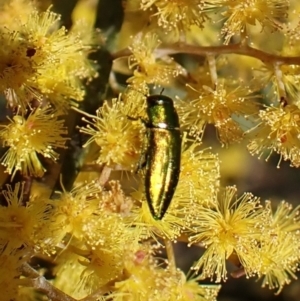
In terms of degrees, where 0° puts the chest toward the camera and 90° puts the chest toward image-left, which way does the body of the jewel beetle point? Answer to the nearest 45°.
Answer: approximately 180°
